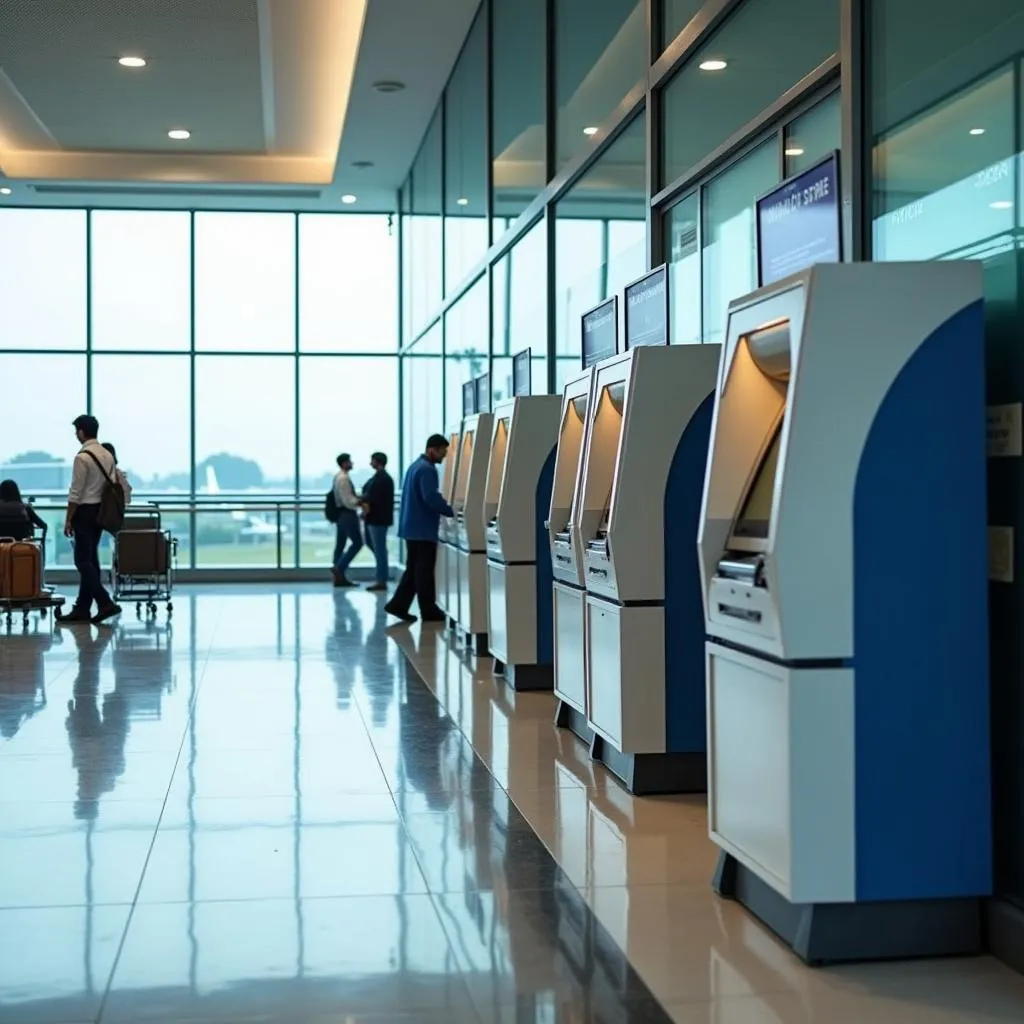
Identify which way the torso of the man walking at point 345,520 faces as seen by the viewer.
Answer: to the viewer's right

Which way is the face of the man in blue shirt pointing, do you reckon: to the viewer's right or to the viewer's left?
to the viewer's right

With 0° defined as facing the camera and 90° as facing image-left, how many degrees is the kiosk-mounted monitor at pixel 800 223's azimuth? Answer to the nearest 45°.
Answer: approximately 45°

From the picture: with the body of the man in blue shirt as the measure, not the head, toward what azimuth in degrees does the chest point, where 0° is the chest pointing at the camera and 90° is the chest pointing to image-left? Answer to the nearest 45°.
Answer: approximately 270°

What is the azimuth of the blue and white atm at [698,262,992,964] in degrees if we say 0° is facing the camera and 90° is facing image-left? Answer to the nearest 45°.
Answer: approximately 45°

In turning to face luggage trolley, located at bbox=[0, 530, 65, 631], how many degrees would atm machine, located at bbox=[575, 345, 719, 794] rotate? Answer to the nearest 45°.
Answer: approximately 90° to its right
